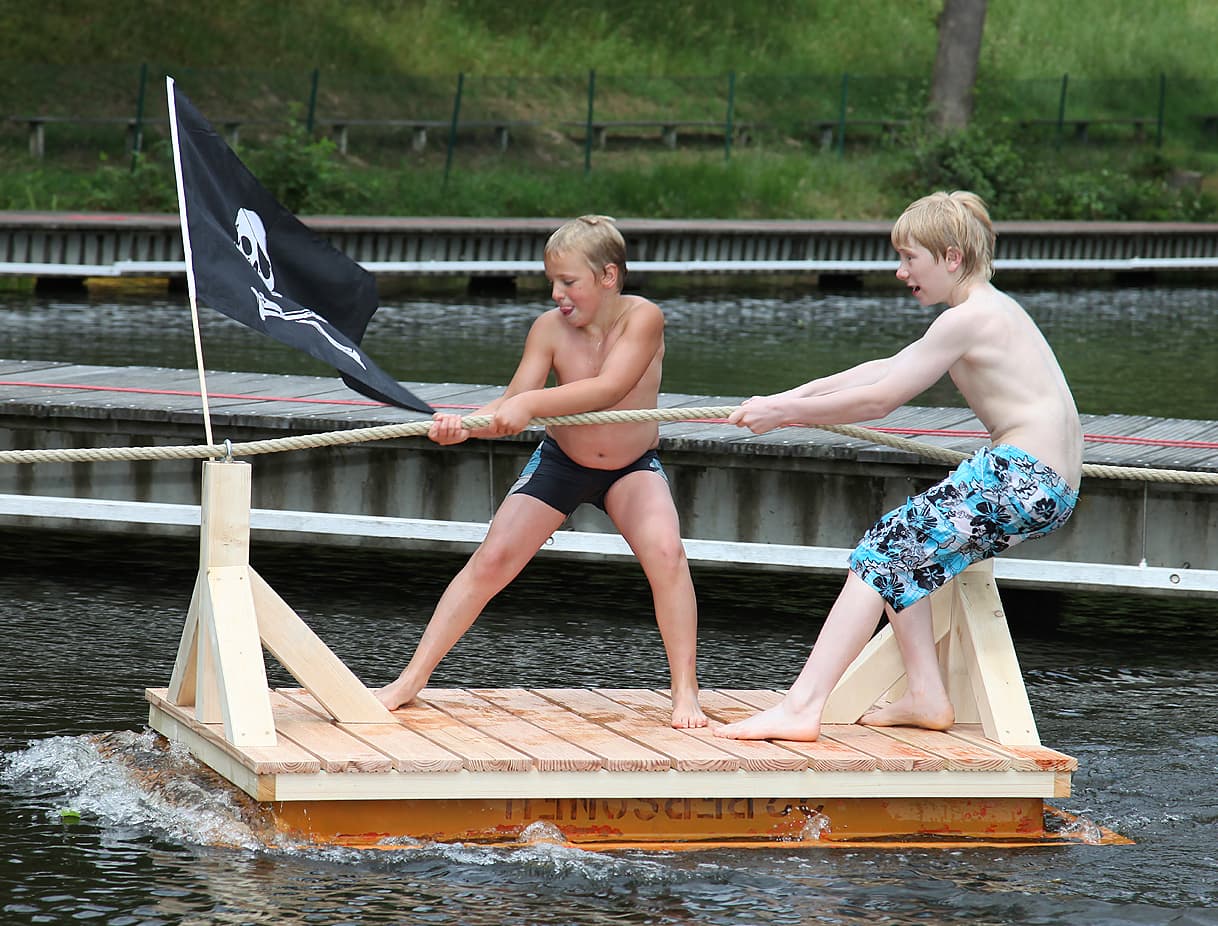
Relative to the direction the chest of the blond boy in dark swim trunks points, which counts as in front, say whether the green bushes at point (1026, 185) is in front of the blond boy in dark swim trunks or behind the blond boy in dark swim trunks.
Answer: behind

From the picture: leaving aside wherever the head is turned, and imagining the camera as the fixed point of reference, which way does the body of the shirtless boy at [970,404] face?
to the viewer's left

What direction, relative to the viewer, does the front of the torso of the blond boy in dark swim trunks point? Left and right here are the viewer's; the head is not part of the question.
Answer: facing the viewer and to the left of the viewer

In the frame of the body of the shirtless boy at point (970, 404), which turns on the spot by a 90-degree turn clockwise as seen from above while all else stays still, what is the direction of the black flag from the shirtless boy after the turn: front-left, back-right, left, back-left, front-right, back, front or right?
left

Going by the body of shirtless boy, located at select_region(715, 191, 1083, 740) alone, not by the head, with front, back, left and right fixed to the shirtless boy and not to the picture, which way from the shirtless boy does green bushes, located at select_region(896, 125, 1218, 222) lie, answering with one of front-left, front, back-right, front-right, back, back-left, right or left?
right

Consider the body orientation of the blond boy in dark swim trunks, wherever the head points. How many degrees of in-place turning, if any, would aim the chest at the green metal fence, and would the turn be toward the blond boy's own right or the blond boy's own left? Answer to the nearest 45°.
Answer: approximately 135° to the blond boy's own right

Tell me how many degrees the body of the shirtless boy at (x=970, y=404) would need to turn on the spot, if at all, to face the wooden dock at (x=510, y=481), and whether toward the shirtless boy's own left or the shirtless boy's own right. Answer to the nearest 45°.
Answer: approximately 45° to the shirtless boy's own right

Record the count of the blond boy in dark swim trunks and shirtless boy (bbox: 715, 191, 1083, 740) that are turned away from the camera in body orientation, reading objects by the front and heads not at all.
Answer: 0

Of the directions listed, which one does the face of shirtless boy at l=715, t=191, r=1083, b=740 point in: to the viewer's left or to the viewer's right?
to the viewer's left

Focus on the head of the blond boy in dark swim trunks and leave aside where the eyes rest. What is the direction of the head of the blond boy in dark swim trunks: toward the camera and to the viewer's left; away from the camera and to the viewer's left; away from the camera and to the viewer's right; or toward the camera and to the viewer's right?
toward the camera and to the viewer's left
